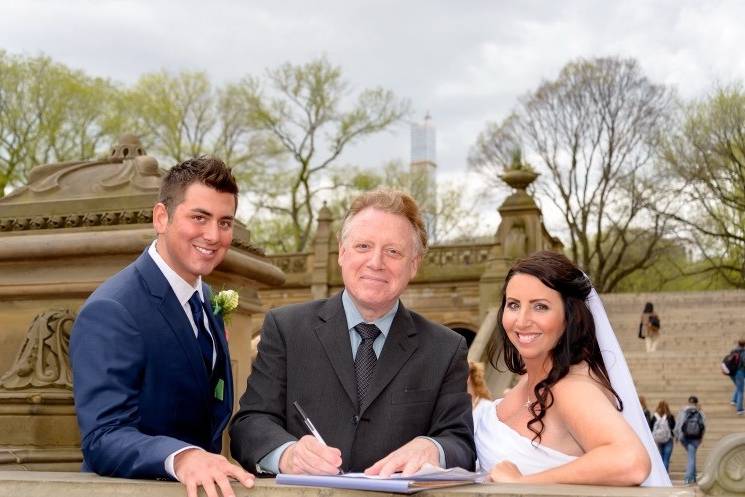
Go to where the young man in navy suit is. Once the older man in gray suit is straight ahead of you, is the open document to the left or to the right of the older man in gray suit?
right

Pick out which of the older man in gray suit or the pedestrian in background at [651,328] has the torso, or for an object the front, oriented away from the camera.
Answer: the pedestrian in background

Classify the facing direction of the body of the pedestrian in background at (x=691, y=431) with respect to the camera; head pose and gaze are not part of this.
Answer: away from the camera

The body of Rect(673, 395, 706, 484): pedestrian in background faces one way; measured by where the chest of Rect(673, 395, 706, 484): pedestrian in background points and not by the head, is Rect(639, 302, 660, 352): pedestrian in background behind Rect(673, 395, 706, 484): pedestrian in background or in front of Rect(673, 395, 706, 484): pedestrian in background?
in front

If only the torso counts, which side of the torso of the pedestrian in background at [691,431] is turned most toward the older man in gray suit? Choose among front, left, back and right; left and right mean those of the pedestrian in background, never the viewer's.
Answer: back

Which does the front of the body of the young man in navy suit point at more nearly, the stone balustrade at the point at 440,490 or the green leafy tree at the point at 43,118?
the stone balustrade

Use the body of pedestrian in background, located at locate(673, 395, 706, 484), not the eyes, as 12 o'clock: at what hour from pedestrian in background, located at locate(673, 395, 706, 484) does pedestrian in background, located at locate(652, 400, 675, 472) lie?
pedestrian in background, located at locate(652, 400, 675, 472) is roughly at 11 o'clock from pedestrian in background, located at locate(673, 395, 706, 484).

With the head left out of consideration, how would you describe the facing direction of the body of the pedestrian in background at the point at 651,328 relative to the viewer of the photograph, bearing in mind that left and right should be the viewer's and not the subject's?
facing away from the viewer

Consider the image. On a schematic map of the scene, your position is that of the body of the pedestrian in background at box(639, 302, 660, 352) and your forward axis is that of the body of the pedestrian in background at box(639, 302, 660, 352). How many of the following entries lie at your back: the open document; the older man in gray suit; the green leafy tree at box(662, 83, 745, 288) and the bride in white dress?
3

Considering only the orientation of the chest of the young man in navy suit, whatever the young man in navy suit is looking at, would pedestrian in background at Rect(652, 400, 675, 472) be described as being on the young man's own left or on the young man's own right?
on the young man's own left

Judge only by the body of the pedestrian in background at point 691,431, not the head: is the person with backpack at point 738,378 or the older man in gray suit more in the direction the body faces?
the person with backpack

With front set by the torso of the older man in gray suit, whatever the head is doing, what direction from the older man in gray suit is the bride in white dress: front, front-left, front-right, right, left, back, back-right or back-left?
left
